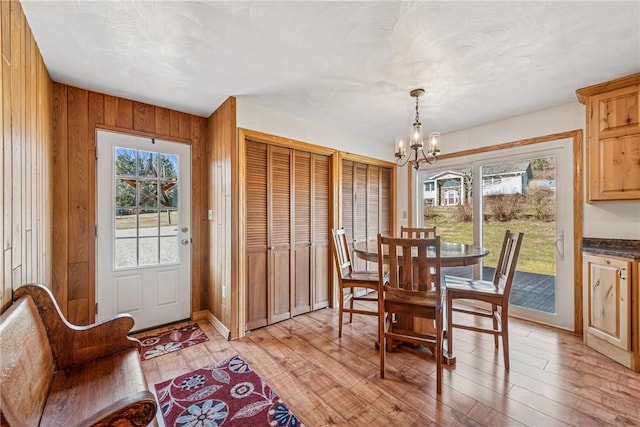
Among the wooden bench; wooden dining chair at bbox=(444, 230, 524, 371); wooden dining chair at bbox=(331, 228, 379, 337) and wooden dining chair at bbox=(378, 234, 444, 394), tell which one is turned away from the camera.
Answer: wooden dining chair at bbox=(378, 234, 444, 394)

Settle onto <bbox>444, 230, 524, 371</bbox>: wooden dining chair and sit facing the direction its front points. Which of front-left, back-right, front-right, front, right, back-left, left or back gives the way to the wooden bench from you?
front-left

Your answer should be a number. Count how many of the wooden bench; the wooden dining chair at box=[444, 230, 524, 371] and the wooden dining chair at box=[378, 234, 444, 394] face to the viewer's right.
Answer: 1

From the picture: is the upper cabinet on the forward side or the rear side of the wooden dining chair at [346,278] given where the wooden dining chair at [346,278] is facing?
on the forward side

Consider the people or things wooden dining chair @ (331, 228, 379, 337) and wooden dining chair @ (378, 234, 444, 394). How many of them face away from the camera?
1

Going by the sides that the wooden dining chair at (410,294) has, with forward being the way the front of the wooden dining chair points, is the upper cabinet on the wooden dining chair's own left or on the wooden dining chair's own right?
on the wooden dining chair's own right

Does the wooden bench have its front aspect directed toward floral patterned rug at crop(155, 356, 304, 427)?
yes

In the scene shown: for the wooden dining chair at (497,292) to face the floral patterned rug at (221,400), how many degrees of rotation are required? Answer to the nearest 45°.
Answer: approximately 45° to its left

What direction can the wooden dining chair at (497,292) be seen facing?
to the viewer's left

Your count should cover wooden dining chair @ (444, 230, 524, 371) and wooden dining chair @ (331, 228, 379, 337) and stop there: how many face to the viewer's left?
1

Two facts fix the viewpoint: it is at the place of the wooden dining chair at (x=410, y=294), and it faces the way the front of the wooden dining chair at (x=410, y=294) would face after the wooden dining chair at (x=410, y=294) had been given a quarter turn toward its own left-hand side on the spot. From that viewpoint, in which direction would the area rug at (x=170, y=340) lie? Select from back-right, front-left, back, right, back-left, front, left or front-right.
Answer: front

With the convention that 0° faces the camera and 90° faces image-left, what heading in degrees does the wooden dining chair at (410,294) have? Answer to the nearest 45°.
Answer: approximately 180°

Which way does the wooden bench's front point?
to the viewer's right

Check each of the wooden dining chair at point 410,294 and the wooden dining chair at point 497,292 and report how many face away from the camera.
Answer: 1

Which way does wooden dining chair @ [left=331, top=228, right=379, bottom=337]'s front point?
to the viewer's right

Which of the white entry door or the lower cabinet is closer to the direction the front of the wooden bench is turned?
the lower cabinet

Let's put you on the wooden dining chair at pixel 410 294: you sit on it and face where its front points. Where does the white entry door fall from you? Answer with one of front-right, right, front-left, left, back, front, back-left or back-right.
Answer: left

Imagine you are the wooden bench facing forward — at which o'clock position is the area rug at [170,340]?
The area rug is roughly at 10 o'clock from the wooden bench.
